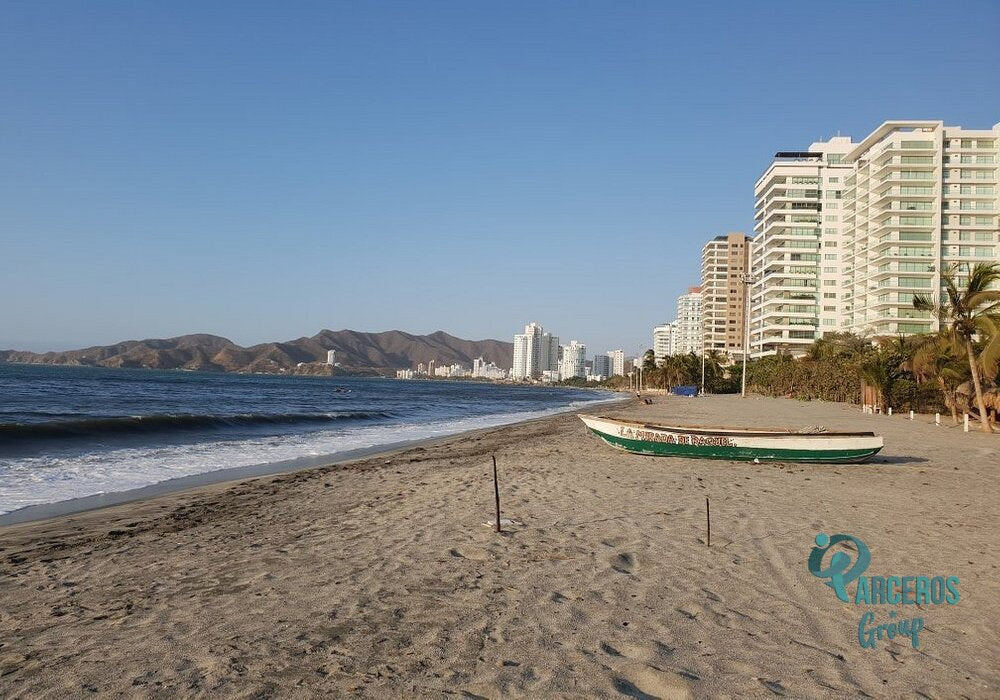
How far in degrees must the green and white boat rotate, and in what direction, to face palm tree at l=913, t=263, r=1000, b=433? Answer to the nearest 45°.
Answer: approximately 135° to its right

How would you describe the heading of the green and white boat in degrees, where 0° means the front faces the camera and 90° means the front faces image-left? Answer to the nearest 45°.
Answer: approximately 90°

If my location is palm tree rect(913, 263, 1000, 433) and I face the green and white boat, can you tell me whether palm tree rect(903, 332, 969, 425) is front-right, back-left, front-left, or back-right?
back-right

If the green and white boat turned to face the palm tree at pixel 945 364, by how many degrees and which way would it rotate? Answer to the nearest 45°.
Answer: approximately 135° to its right
